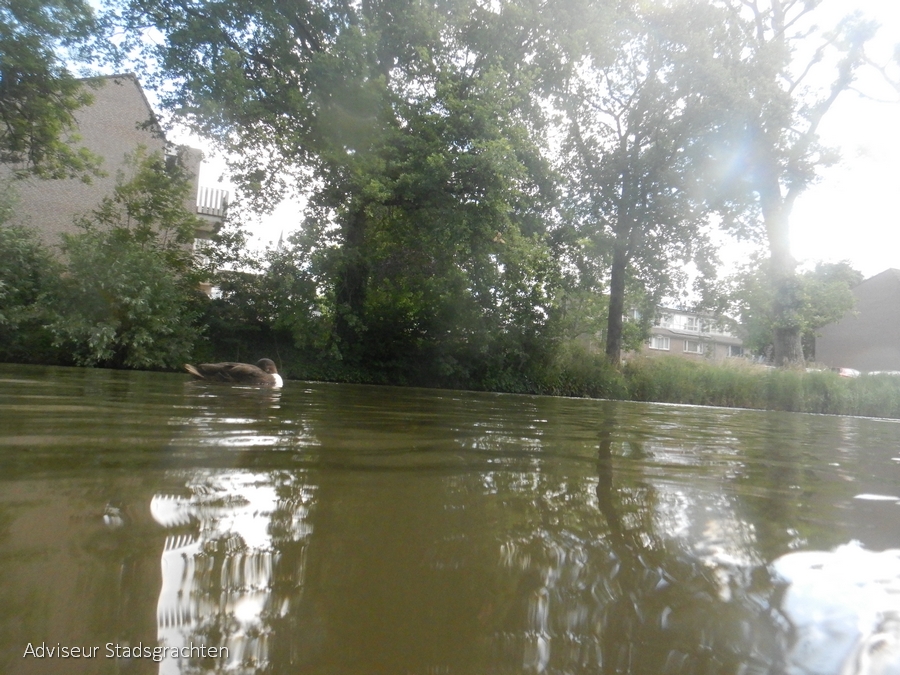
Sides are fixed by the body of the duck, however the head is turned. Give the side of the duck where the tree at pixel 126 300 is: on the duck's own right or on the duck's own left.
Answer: on the duck's own left

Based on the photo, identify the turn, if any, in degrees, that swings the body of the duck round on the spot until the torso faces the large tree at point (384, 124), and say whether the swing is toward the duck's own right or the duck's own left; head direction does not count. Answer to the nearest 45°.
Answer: approximately 45° to the duck's own left

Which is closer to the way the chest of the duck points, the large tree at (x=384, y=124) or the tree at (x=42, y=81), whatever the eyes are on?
the large tree

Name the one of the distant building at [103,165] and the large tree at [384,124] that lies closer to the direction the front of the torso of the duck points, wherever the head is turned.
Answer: the large tree

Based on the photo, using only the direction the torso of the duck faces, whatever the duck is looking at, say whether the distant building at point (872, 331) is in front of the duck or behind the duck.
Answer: in front

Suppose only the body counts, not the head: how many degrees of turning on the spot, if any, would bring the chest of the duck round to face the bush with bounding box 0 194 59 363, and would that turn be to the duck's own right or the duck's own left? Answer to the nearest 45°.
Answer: approximately 135° to the duck's own left

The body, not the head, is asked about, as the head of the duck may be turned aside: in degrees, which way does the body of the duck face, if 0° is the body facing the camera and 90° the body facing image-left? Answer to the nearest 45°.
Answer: approximately 270°

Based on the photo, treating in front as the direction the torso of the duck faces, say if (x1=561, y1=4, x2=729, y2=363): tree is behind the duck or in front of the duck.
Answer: in front

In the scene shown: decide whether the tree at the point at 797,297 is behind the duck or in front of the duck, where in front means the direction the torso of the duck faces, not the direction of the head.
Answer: in front
